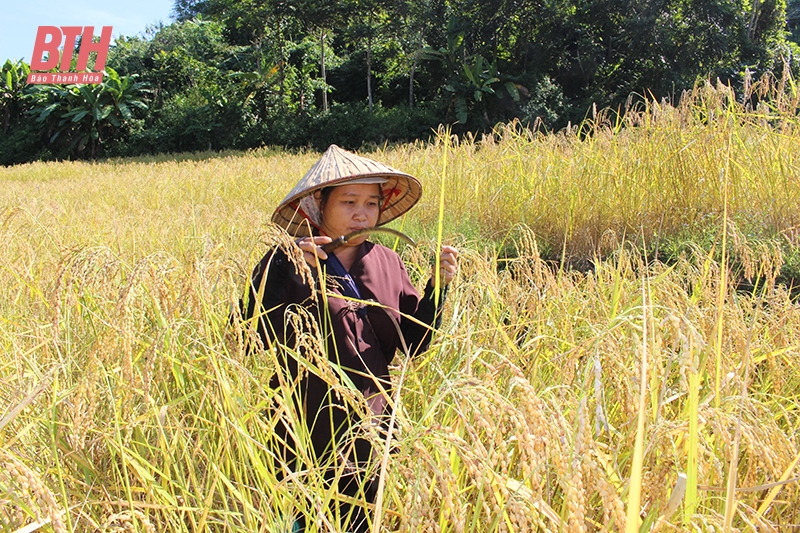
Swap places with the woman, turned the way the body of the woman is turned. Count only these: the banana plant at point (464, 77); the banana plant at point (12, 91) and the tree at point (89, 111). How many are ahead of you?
0

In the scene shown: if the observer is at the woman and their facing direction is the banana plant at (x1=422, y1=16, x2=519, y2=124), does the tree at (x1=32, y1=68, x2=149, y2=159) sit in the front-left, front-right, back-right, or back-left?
front-left

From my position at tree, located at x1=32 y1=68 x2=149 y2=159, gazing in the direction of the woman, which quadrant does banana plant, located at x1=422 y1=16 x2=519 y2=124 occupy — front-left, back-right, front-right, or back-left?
front-left

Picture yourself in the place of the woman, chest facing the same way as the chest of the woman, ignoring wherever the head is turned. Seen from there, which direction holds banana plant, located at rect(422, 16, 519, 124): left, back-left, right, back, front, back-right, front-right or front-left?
back-left

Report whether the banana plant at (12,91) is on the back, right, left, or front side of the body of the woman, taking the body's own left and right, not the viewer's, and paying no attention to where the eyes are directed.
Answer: back

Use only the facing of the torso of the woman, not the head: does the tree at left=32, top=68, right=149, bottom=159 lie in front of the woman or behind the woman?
behind

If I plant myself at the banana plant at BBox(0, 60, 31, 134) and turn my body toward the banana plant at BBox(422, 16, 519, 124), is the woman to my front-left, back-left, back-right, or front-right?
front-right

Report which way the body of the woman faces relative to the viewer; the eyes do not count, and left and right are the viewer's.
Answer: facing the viewer and to the right of the viewer
